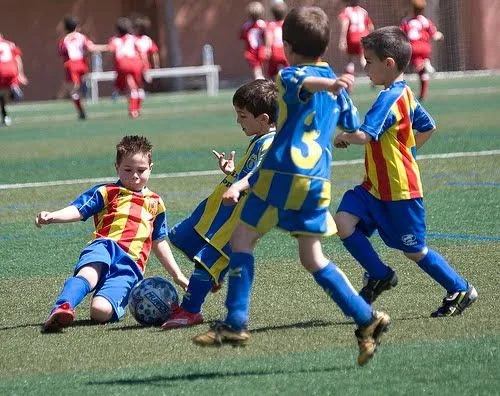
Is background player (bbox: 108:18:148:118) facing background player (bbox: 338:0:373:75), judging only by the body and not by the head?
no

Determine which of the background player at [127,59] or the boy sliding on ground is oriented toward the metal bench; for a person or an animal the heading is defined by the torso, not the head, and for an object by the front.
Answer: the background player

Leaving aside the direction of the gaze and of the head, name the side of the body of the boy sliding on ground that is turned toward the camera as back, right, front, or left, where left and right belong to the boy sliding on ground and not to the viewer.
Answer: front

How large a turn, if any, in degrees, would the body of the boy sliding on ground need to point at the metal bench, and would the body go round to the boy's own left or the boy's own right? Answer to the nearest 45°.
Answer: approximately 180°

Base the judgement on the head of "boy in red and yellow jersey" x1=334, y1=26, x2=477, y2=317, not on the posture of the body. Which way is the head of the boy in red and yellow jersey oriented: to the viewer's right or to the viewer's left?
to the viewer's left

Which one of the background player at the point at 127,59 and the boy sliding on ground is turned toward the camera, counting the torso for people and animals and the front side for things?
the boy sliding on ground

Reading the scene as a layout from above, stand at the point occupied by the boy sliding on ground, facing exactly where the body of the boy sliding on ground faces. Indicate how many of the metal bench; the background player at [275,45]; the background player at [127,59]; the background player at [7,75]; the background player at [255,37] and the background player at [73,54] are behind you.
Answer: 6
